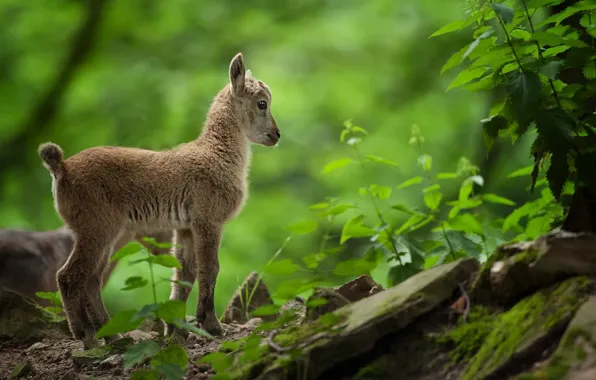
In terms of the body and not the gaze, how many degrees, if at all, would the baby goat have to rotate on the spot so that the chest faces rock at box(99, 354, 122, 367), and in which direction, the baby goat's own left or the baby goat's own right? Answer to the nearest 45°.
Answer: approximately 135° to the baby goat's own right

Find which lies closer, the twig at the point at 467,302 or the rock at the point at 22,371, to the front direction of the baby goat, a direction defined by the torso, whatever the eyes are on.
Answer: the twig

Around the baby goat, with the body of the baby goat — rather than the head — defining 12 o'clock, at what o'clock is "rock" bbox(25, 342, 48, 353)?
The rock is roughly at 6 o'clock from the baby goat.

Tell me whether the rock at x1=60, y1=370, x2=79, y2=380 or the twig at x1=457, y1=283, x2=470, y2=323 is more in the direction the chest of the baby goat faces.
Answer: the twig

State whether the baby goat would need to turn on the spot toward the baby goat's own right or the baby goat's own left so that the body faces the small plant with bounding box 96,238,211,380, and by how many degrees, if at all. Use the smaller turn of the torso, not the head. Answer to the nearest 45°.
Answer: approximately 90° to the baby goat's own right

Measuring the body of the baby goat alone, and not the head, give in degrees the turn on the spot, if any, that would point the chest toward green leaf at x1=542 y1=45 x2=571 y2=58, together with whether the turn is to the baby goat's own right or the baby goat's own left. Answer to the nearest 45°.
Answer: approximately 45° to the baby goat's own right

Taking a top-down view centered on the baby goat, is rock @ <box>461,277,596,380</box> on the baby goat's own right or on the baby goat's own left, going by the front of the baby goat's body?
on the baby goat's own right

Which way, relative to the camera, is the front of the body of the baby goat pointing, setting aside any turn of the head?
to the viewer's right

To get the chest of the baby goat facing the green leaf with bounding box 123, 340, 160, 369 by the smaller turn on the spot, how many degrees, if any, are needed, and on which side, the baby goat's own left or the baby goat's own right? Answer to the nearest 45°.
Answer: approximately 90° to the baby goat's own right

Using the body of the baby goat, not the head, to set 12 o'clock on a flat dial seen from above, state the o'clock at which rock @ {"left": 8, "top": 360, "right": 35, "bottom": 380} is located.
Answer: The rock is roughly at 5 o'clock from the baby goat.

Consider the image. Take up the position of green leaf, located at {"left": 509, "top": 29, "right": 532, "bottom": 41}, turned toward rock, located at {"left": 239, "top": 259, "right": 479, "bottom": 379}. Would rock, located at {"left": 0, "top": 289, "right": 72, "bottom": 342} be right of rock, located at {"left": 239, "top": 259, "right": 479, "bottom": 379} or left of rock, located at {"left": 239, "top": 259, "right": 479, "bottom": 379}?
right

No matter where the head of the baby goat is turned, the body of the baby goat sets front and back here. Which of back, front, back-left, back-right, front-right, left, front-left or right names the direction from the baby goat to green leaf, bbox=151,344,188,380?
right

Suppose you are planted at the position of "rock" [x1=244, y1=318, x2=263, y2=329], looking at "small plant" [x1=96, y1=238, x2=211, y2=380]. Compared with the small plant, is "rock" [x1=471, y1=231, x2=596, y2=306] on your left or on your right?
left

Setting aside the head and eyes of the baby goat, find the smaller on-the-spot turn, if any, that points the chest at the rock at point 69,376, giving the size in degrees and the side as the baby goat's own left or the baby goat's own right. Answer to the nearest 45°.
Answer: approximately 135° to the baby goat's own right
